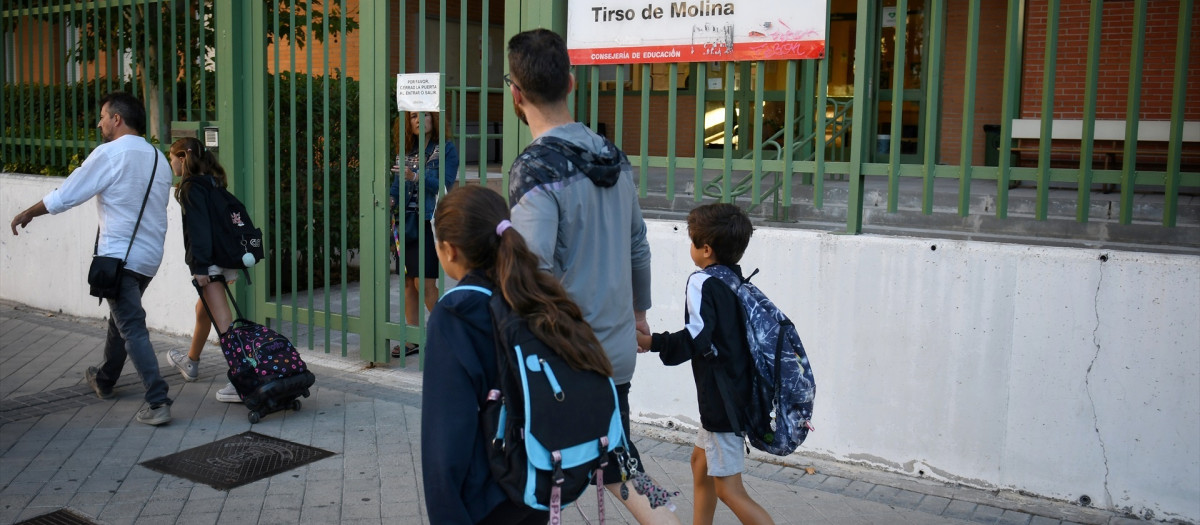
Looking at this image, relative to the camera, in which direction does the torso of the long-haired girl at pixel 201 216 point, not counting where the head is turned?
to the viewer's left

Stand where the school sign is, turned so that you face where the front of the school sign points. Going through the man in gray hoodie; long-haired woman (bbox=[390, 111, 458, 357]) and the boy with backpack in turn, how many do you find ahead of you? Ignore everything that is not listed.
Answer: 2

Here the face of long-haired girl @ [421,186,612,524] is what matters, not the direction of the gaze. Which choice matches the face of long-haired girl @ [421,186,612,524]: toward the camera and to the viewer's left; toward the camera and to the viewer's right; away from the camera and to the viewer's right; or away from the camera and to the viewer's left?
away from the camera and to the viewer's left

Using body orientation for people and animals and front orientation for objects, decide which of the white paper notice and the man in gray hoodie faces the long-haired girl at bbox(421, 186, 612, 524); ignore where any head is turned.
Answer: the white paper notice

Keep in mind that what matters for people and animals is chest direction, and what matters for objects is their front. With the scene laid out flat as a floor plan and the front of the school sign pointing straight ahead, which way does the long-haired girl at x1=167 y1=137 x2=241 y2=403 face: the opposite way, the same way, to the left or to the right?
to the right

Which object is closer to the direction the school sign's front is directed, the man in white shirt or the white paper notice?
the man in white shirt

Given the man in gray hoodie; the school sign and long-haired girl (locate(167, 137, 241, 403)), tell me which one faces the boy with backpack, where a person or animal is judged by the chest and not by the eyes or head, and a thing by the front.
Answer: the school sign

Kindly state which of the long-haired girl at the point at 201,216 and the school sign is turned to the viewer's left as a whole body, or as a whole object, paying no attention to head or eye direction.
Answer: the long-haired girl

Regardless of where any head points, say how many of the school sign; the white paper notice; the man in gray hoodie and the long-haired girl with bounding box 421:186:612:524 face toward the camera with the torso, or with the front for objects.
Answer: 2

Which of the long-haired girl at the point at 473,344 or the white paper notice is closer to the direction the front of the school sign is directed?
the long-haired girl

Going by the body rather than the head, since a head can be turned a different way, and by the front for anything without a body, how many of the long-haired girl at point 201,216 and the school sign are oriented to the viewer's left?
1

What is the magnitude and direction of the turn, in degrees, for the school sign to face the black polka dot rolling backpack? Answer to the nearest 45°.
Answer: approximately 90° to its right

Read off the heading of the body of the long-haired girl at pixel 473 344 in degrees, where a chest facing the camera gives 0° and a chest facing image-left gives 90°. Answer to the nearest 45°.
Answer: approximately 135°

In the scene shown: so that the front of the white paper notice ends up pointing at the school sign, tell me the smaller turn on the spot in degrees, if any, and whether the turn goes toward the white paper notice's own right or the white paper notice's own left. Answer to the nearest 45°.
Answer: approximately 45° to the white paper notice's own left

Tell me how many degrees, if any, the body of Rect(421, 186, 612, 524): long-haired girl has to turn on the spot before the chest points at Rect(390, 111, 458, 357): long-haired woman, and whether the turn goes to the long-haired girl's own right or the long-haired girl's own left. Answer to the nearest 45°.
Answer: approximately 45° to the long-haired girl's own right
